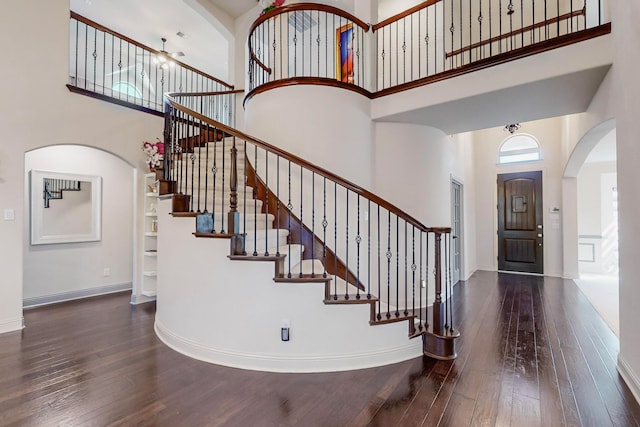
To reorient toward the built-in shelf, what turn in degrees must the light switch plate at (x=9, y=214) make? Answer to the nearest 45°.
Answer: approximately 90° to its left

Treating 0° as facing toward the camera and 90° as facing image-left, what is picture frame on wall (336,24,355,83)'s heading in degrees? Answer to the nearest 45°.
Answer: approximately 45°

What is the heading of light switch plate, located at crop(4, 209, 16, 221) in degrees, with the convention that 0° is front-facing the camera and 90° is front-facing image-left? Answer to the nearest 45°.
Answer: approximately 0°

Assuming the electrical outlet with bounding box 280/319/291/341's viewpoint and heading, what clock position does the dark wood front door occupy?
The dark wood front door is roughly at 8 o'clock from the electrical outlet.

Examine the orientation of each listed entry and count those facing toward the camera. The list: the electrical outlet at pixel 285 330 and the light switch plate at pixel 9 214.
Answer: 2

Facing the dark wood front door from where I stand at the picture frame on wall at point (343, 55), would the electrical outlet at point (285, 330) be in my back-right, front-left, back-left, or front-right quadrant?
back-right

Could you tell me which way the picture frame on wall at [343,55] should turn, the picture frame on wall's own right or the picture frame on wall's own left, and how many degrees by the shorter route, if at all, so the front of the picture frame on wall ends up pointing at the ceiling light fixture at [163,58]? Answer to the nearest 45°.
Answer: approximately 45° to the picture frame on wall's own right

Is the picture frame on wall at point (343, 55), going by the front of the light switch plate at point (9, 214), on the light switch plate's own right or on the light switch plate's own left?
on the light switch plate's own left

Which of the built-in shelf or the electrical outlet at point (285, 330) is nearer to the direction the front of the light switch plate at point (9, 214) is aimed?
the electrical outlet
